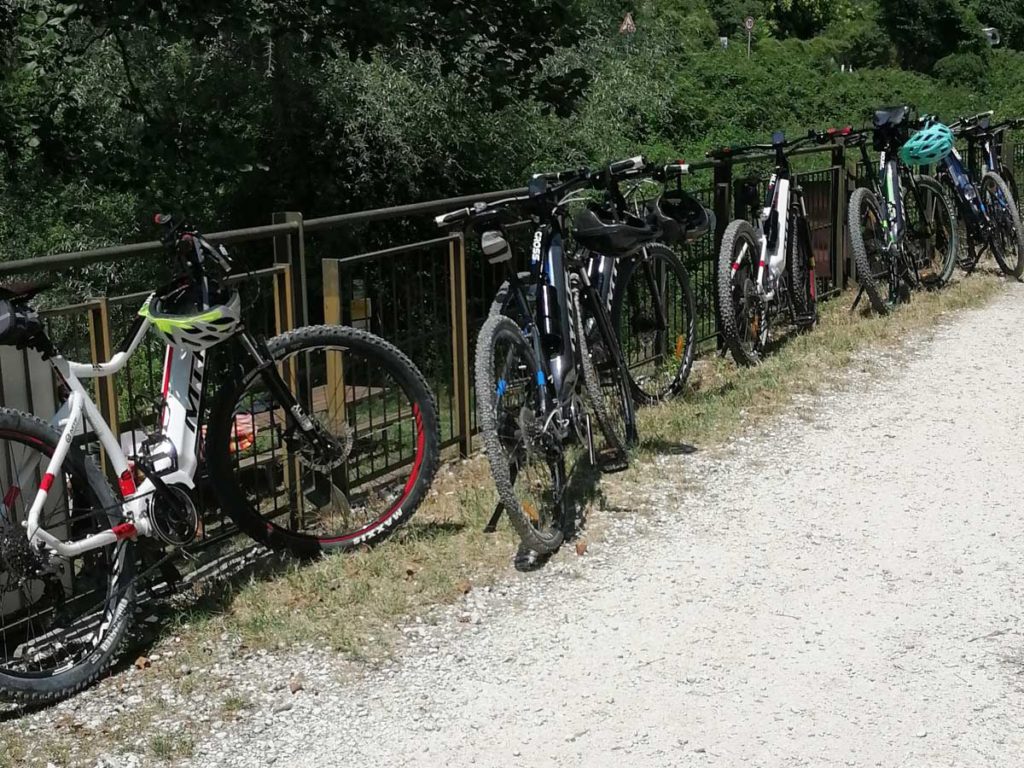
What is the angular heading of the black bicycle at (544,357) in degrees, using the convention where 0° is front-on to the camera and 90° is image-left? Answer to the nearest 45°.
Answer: approximately 45°

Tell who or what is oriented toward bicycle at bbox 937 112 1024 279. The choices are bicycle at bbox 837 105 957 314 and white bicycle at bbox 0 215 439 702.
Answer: the white bicycle

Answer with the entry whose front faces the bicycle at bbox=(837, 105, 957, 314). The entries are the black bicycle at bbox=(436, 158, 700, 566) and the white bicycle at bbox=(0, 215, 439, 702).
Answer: the white bicycle

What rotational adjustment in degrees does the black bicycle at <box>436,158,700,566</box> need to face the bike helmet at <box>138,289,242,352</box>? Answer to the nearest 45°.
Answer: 0° — it already faces it

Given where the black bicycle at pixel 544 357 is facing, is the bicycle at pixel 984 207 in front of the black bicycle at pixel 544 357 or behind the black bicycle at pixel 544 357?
behind
